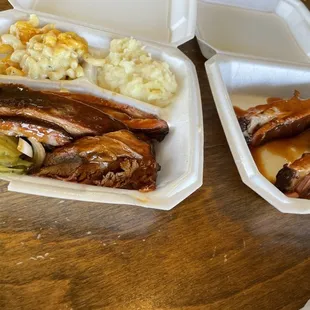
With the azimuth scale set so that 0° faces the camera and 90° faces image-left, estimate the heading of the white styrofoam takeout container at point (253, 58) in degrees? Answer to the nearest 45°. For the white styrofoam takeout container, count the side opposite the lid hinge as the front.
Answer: approximately 0°

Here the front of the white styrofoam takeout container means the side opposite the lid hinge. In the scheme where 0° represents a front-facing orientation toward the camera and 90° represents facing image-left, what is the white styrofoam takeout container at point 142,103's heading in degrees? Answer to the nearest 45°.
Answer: approximately 0°

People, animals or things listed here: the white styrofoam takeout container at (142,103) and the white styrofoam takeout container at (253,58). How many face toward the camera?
2

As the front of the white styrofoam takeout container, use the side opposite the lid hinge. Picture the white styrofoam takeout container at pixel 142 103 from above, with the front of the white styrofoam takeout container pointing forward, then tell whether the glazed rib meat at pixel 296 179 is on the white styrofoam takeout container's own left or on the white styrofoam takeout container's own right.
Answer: on the white styrofoam takeout container's own left
